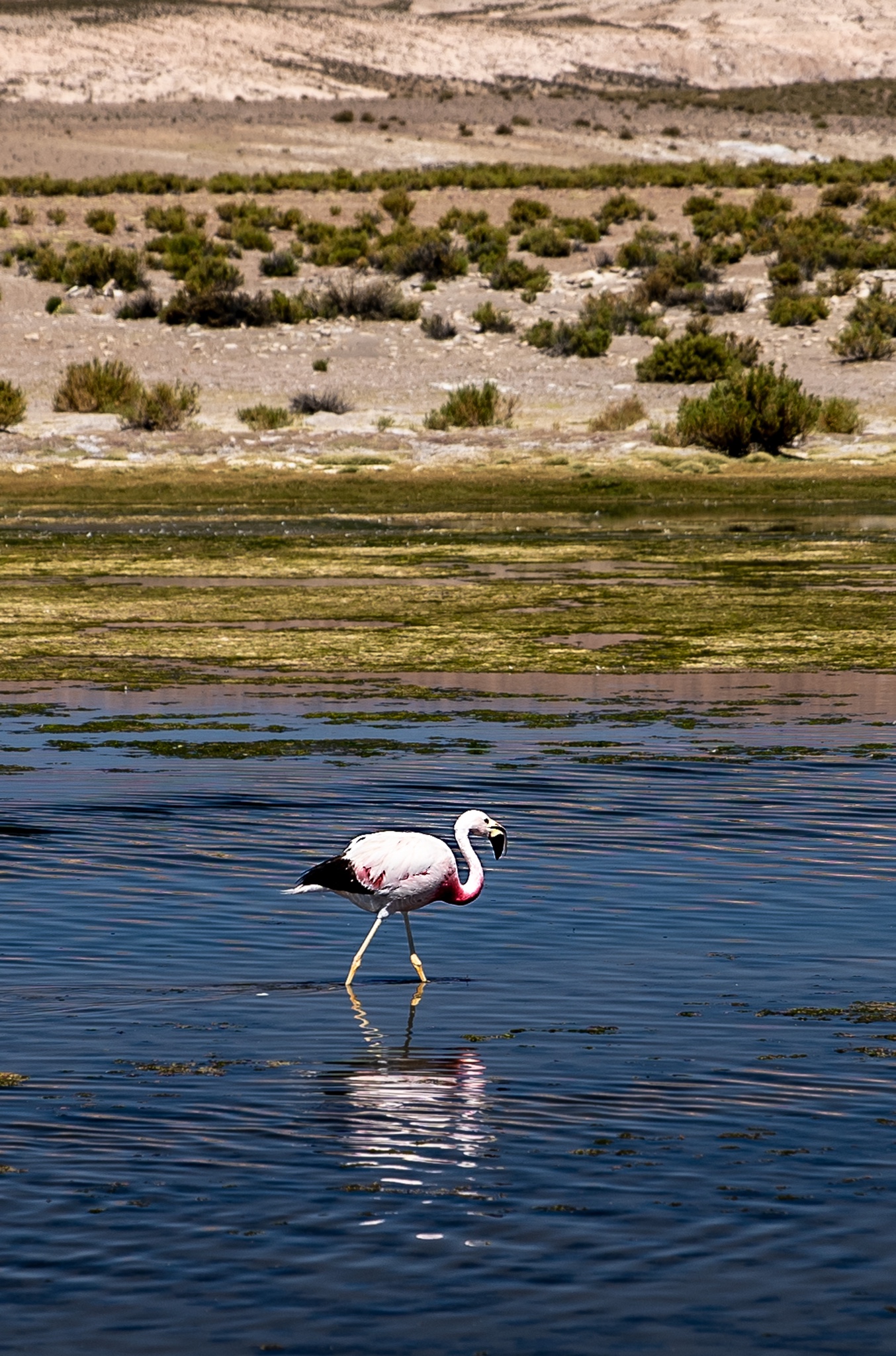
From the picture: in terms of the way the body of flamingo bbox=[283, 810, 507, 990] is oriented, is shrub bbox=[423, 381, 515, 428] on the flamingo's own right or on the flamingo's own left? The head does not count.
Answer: on the flamingo's own left

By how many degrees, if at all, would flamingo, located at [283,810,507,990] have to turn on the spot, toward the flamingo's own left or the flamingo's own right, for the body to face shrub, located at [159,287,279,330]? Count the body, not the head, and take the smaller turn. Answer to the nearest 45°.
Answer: approximately 90° to the flamingo's own left

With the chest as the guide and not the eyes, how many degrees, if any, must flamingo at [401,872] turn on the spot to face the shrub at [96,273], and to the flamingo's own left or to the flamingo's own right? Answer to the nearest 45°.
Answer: approximately 90° to the flamingo's own left

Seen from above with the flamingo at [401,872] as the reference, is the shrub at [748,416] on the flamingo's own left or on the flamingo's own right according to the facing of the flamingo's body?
on the flamingo's own left

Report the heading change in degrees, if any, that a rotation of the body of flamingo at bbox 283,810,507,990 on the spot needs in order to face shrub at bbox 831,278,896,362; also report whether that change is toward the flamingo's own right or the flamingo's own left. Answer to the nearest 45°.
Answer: approximately 90° to the flamingo's own left

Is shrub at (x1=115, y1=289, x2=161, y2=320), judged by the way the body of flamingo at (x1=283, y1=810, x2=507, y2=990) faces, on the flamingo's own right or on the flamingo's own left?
on the flamingo's own left

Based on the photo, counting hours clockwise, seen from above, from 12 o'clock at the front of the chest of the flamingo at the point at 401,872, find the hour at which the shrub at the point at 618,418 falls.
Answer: The shrub is roughly at 9 o'clock from the flamingo.

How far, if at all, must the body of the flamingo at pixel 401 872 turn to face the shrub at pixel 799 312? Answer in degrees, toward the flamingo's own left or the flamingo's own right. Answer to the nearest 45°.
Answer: approximately 90° to the flamingo's own left

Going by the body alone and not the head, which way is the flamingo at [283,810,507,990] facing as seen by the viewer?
to the viewer's right

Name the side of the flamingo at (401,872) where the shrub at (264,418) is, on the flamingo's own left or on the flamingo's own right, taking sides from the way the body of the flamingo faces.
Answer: on the flamingo's own left
